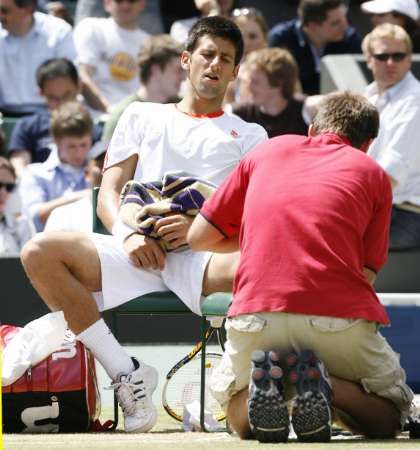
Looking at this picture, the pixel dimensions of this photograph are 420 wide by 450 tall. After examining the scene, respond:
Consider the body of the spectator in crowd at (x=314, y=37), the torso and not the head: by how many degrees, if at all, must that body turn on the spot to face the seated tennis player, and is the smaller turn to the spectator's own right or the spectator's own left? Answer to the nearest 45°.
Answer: approximately 45° to the spectator's own right

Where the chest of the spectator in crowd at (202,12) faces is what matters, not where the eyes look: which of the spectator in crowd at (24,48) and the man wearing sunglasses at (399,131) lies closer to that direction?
the man wearing sunglasses

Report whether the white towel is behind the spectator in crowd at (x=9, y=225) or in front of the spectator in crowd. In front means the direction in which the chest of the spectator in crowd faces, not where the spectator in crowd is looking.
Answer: in front

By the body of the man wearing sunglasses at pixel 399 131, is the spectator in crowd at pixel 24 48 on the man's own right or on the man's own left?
on the man's own right

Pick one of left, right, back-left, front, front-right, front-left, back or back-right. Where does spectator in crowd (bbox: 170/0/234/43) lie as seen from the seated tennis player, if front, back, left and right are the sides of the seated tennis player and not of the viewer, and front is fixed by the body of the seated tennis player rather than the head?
back
